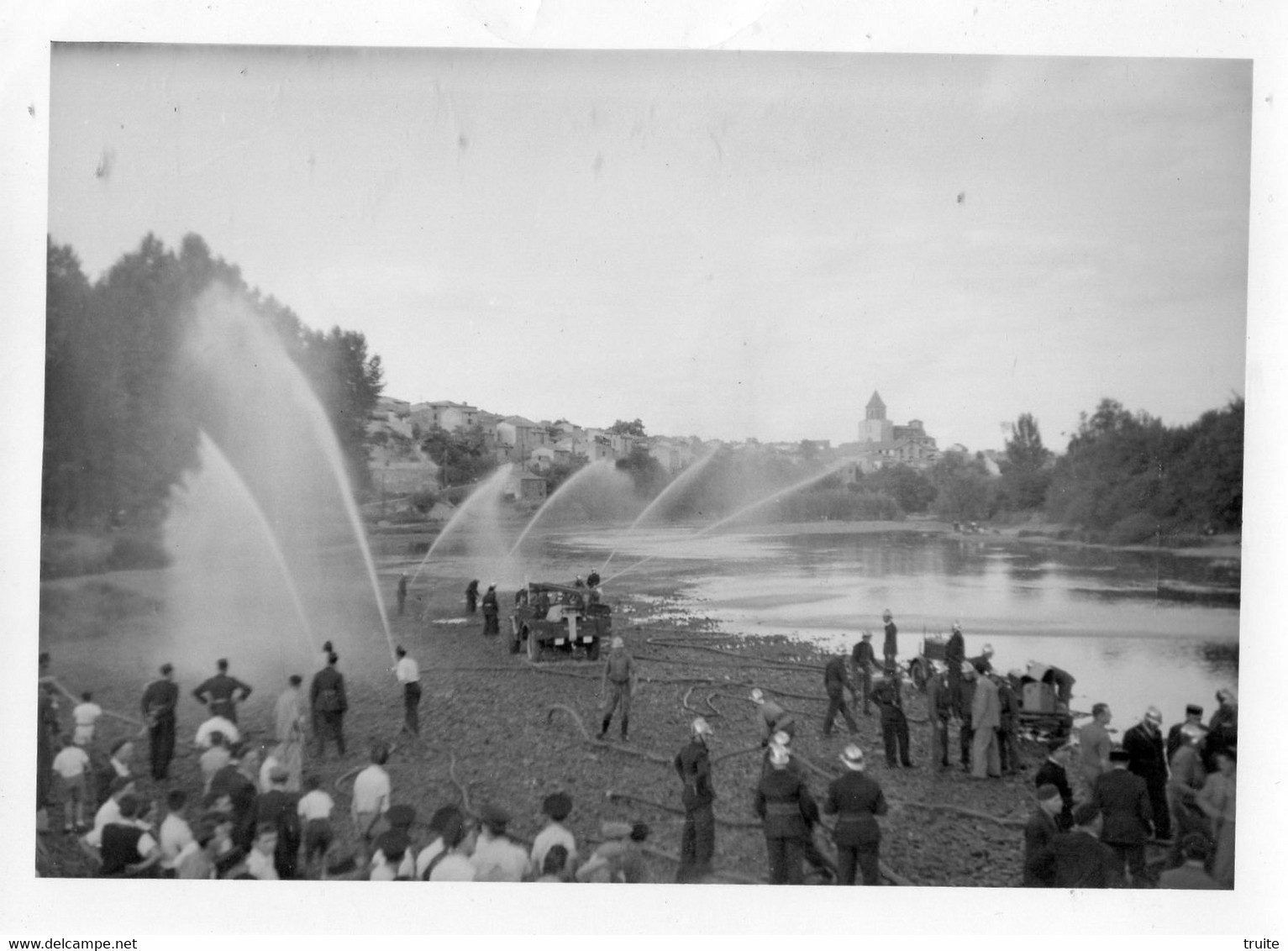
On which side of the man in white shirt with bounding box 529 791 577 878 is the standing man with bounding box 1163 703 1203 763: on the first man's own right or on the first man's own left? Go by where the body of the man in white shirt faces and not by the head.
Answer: on the first man's own right

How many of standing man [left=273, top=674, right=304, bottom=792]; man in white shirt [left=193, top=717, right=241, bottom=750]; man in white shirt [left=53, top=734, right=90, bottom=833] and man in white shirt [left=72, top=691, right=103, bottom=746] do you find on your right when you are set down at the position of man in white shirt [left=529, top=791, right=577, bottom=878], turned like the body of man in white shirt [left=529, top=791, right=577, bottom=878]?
0

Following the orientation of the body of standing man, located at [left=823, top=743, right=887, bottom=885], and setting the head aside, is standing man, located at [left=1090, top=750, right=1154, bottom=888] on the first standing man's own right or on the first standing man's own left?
on the first standing man's own right

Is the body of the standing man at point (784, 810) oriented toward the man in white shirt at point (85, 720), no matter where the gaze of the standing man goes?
no

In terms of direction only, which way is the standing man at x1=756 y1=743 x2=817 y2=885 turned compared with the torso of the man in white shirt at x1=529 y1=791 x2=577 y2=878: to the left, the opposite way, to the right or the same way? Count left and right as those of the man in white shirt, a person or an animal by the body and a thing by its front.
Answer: the same way

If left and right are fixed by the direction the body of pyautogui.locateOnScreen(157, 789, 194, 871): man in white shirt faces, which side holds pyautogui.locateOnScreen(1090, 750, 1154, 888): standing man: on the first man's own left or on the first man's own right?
on the first man's own right

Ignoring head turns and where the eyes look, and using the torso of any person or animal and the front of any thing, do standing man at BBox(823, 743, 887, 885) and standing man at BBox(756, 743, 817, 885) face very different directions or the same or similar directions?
same or similar directions

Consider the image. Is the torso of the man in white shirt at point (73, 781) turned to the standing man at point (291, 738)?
no

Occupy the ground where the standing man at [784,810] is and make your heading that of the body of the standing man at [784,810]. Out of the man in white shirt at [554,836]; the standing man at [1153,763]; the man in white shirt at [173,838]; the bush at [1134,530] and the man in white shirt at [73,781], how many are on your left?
3

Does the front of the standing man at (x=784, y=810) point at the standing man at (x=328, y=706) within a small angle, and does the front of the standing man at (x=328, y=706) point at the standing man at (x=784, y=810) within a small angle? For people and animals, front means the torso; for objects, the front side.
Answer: no

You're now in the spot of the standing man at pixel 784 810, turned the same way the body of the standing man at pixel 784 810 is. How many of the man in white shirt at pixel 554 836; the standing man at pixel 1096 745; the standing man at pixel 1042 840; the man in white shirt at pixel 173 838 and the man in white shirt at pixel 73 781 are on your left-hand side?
3

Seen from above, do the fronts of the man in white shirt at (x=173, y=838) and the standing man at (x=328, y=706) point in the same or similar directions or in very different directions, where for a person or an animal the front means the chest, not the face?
same or similar directions

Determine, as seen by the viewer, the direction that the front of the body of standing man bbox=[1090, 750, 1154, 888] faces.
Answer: away from the camera

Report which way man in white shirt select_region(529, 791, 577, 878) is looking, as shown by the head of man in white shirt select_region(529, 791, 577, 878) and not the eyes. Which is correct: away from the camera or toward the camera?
away from the camera

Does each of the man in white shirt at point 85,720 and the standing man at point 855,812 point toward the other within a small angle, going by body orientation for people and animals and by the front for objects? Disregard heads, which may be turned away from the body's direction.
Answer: no

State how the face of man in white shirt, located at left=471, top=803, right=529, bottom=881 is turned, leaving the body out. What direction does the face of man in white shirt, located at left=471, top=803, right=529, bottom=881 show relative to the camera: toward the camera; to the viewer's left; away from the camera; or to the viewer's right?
away from the camera
